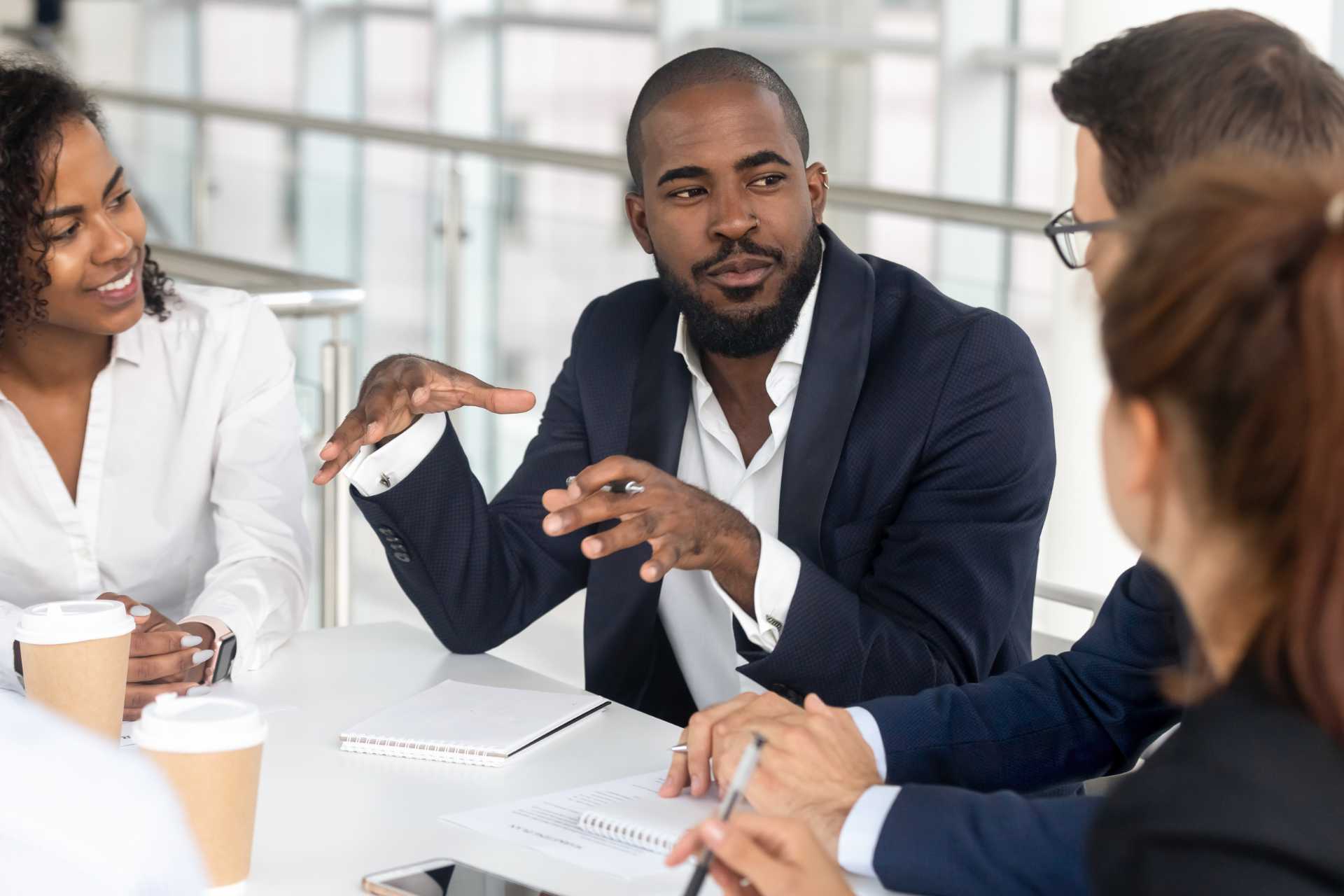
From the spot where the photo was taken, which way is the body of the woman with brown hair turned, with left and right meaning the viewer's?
facing away from the viewer and to the left of the viewer

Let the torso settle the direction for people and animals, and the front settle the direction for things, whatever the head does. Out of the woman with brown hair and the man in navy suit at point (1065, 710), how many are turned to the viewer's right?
0

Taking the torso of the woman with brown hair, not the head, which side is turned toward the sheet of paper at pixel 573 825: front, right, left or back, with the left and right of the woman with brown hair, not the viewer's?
front

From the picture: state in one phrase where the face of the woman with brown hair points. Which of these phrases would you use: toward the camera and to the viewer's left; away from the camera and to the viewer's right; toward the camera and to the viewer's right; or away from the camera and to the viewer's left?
away from the camera and to the viewer's left

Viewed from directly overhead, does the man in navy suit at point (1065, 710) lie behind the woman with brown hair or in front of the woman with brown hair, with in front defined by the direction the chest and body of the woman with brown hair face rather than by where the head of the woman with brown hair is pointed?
in front

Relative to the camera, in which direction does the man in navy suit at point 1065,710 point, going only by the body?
to the viewer's left

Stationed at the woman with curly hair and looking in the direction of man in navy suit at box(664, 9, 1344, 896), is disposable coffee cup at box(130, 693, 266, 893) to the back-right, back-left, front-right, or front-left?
front-right

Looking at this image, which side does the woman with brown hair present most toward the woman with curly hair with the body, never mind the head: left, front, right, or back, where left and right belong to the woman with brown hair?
front
